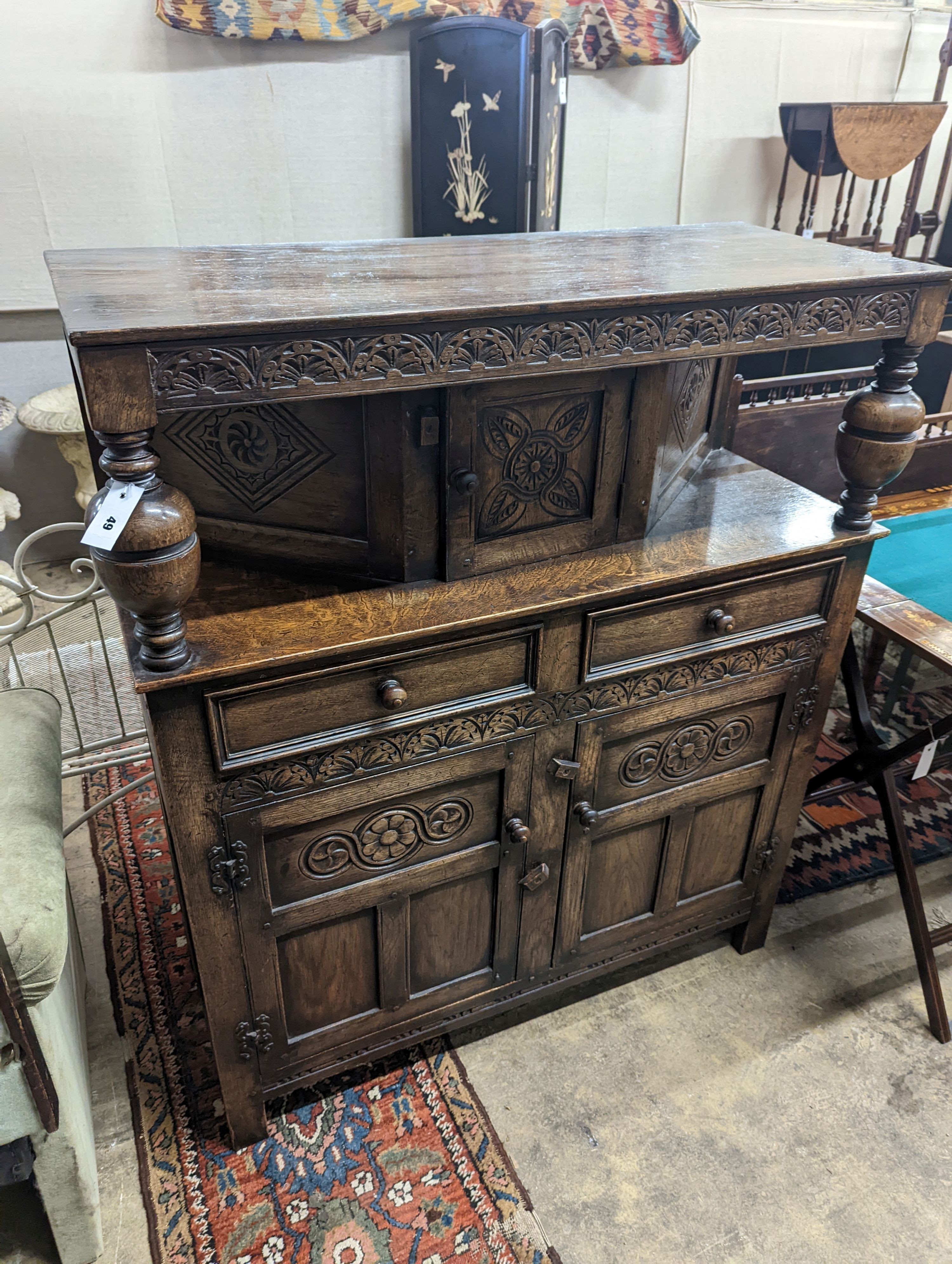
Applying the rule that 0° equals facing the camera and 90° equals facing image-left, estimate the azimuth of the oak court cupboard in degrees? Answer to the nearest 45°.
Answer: approximately 315°

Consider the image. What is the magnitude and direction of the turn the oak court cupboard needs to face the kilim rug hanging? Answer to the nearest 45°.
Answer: approximately 135° to its left

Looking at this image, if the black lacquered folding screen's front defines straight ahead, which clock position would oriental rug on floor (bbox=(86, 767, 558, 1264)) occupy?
The oriental rug on floor is roughly at 12 o'clock from the black lacquered folding screen.

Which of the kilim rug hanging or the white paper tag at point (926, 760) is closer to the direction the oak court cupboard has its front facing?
the white paper tag

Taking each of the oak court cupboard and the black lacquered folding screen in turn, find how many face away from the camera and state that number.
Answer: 0

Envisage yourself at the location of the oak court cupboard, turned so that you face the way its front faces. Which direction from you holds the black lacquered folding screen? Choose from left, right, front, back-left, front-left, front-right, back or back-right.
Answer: back-left

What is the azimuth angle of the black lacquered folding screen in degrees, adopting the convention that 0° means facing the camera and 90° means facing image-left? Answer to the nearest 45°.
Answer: approximately 0°

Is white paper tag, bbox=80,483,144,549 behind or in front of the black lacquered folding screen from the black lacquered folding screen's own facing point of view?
in front

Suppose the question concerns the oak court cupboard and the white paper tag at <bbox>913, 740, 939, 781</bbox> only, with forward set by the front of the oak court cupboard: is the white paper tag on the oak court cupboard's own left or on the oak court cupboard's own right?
on the oak court cupboard's own left
